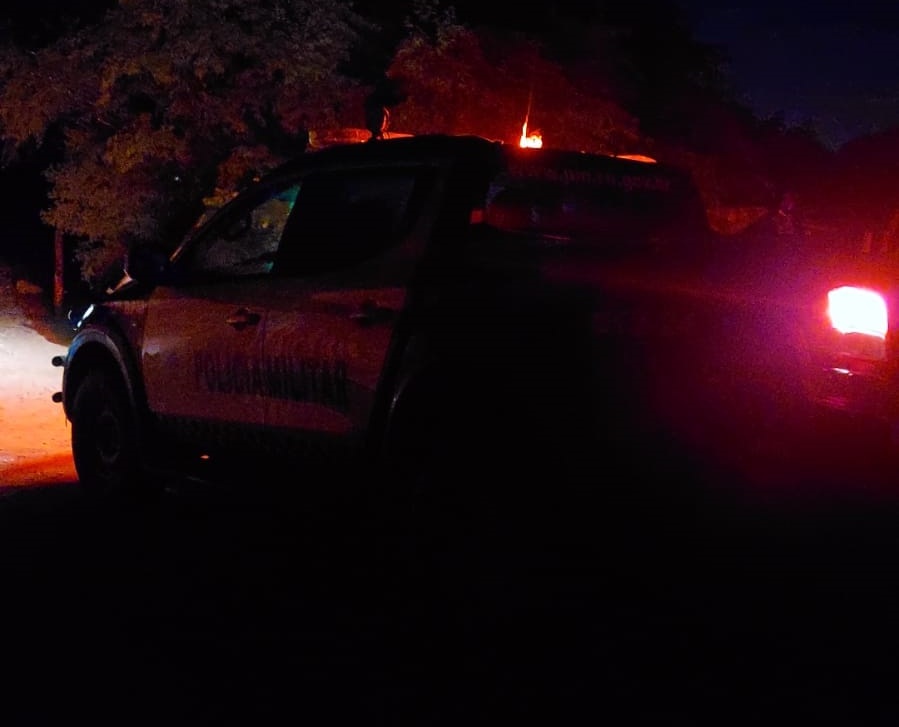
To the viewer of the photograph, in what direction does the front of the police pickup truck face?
facing away from the viewer and to the left of the viewer
